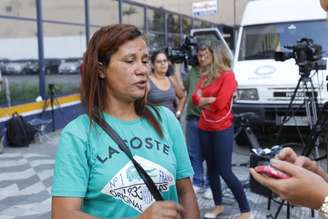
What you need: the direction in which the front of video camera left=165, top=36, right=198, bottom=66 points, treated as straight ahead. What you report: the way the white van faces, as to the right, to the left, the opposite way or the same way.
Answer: to the left

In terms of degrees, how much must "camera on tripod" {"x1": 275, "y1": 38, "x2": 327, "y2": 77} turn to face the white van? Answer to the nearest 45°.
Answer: approximately 90° to its right

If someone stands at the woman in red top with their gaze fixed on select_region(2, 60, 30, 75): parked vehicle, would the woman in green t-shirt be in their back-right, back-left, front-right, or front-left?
back-left

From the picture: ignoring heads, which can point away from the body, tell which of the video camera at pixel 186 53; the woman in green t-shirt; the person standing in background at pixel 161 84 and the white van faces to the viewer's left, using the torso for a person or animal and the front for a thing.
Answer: the video camera

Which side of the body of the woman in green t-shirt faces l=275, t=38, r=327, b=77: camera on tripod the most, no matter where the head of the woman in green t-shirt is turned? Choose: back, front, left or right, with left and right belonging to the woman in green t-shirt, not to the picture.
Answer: left

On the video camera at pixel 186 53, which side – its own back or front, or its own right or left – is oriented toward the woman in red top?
left

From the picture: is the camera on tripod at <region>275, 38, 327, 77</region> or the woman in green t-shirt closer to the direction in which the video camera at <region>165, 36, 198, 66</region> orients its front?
the woman in green t-shirt

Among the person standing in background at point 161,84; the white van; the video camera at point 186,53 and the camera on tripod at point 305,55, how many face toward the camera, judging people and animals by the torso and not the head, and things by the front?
2
